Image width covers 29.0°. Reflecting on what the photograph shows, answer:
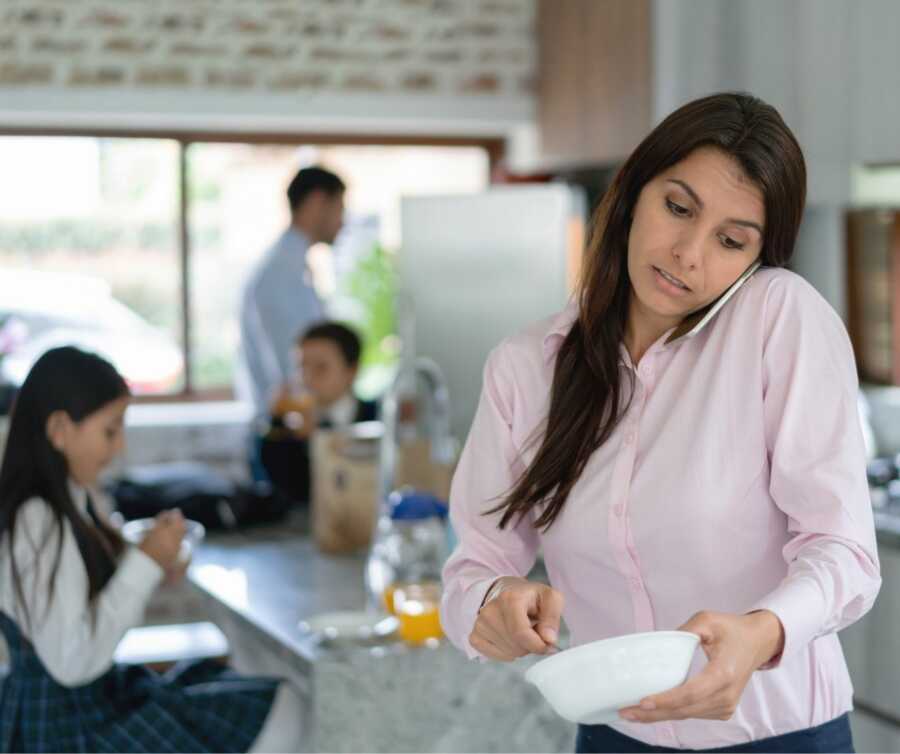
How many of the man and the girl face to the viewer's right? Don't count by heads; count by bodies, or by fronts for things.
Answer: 2

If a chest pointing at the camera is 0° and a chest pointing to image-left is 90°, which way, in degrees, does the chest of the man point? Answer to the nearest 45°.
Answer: approximately 270°

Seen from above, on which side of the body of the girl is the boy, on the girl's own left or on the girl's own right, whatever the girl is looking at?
on the girl's own left

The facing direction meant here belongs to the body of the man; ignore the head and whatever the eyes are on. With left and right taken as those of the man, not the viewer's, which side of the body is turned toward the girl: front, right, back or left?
right

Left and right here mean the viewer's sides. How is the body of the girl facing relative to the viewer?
facing to the right of the viewer

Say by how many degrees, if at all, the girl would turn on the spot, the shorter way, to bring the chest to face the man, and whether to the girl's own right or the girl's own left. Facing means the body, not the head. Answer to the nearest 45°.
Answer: approximately 90° to the girl's own left

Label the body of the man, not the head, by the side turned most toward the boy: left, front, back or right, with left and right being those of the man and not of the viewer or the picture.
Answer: right
